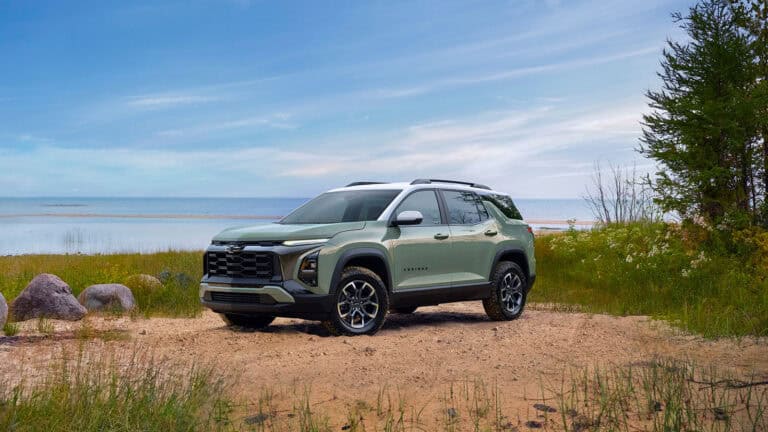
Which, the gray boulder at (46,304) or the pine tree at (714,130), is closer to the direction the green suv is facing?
the gray boulder

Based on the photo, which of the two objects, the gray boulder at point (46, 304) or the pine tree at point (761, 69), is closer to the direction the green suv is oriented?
the gray boulder

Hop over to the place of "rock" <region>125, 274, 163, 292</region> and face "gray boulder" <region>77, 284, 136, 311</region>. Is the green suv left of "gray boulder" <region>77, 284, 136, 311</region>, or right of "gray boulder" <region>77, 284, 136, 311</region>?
left

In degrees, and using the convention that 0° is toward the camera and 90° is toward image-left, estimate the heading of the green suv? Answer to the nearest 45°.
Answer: approximately 45°

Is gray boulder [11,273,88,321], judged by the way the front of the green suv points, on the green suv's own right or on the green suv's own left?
on the green suv's own right

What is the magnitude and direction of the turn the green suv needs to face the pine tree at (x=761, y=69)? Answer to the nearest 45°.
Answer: approximately 180°

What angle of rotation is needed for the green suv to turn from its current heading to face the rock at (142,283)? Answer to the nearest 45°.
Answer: approximately 90° to its right

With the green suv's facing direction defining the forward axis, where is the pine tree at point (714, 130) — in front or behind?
behind

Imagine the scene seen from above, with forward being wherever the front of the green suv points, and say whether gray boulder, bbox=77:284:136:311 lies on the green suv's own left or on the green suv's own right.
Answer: on the green suv's own right
